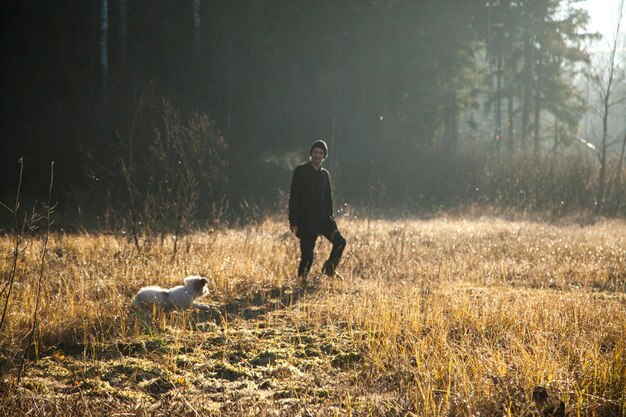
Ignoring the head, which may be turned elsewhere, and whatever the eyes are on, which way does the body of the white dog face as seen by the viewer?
to the viewer's right

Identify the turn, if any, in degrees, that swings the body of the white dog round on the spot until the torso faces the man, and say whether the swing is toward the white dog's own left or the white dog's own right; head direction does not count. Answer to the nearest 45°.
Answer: approximately 45° to the white dog's own left
